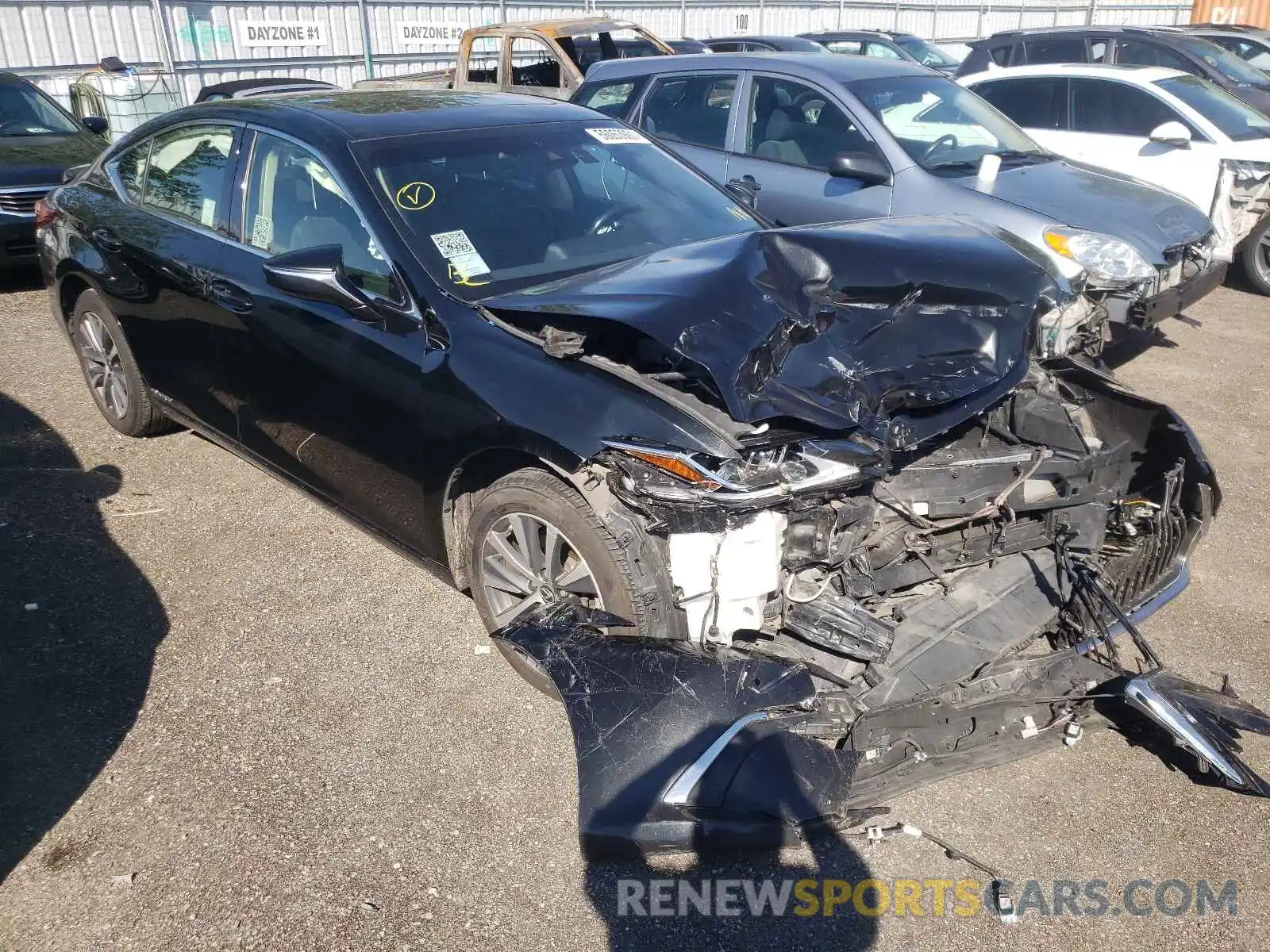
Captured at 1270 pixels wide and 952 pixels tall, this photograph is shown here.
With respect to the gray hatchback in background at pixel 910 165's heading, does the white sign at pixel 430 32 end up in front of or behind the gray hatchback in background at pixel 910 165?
behind

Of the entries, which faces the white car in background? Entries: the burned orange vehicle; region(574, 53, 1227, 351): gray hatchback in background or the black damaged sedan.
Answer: the burned orange vehicle

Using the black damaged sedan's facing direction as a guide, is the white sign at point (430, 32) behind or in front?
behind

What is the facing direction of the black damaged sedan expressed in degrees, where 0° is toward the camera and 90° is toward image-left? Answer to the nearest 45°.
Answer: approximately 315°

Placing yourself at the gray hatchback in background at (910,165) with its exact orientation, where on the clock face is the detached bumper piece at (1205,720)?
The detached bumper piece is roughly at 1 o'clock from the gray hatchback in background.

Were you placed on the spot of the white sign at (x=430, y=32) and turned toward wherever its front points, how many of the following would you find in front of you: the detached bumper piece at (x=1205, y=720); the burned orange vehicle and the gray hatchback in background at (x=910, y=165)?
3

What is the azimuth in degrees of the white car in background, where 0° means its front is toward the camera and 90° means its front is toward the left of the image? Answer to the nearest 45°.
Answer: approximately 315°

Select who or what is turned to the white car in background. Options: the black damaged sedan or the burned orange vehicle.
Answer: the burned orange vehicle

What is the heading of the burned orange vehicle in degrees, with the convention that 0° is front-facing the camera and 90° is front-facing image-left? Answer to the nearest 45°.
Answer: approximately 315°
